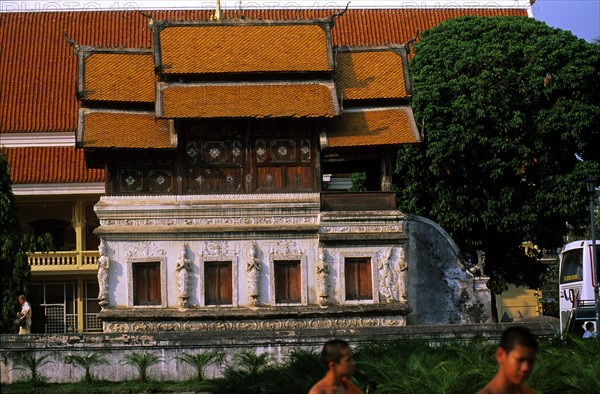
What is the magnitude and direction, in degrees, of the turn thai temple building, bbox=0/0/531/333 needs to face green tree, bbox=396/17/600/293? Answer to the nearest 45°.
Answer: approximately 45° to its left

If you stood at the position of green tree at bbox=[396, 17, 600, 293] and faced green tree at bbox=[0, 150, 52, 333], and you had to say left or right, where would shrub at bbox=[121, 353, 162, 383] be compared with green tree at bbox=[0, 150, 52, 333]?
left

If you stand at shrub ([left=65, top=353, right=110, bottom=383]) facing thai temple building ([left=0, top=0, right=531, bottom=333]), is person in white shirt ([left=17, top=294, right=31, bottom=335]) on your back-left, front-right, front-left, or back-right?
front-left

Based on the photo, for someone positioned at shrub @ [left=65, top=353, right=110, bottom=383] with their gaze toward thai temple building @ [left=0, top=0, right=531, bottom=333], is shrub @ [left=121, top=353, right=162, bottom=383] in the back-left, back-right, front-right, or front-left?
front-right

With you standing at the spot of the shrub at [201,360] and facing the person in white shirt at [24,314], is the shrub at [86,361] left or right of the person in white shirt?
left

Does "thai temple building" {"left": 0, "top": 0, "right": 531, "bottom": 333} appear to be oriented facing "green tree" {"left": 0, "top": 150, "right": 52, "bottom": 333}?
no

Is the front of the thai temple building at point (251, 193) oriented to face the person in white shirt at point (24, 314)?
no

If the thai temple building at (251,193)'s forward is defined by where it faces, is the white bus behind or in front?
in front

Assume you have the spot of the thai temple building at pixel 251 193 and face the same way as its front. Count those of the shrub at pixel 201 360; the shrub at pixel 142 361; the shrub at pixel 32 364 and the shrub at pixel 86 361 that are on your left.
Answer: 0
